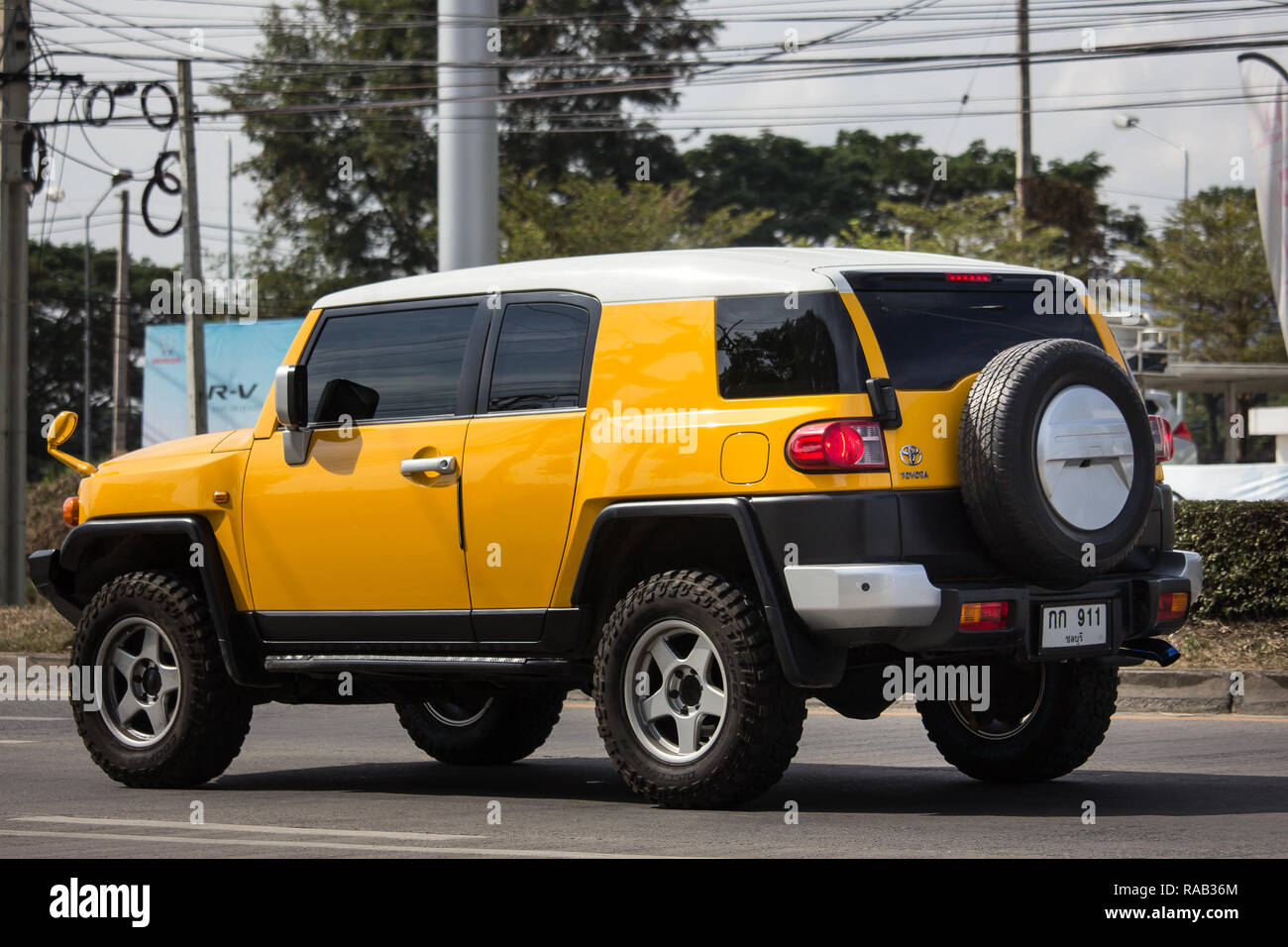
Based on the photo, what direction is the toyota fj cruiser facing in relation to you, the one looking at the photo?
facing away from the viewer and to the left of the viewer

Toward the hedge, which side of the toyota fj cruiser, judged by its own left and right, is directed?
right

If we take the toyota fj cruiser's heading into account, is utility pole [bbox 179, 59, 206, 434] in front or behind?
in front

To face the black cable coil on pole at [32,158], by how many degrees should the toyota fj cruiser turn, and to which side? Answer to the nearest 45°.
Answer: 0° — it already faces it

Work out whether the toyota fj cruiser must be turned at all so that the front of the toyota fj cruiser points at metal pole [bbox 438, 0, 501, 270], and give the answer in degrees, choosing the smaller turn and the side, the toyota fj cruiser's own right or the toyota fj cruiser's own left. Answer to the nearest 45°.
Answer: approximately 45° to the toyota fj cruiser's own right

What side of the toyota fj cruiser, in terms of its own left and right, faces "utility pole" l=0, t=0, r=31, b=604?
front

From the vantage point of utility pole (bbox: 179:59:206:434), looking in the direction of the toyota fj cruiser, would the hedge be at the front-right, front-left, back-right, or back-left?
front-left

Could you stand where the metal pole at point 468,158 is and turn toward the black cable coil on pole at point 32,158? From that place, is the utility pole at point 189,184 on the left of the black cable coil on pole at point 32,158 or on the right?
right
